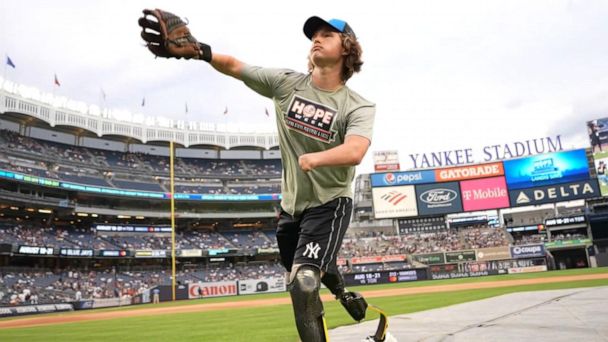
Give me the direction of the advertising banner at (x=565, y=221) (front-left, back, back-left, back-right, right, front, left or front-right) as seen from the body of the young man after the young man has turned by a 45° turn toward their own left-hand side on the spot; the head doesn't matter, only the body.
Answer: back-left

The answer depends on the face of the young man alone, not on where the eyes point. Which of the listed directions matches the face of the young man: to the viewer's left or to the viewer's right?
to the viewer's left

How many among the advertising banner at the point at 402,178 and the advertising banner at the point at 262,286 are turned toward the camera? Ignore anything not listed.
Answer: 2

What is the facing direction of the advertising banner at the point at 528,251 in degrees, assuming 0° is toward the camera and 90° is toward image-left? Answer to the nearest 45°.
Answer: approximately 0°

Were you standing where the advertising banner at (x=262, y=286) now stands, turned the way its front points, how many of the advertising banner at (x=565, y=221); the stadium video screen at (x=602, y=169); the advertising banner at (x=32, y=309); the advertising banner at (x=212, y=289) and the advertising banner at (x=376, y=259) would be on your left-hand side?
3

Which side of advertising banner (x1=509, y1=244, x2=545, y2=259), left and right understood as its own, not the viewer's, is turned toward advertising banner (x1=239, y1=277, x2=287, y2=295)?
right

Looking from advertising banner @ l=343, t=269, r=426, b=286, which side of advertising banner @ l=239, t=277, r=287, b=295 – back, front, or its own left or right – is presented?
left

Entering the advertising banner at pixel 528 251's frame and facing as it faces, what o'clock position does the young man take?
The young man is roughly at 12 o'clock from the advertising banner.

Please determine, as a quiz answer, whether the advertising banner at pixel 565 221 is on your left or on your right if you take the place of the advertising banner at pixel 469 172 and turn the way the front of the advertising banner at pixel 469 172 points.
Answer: on your left

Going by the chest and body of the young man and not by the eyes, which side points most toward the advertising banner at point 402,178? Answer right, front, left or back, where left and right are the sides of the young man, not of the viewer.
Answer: back
